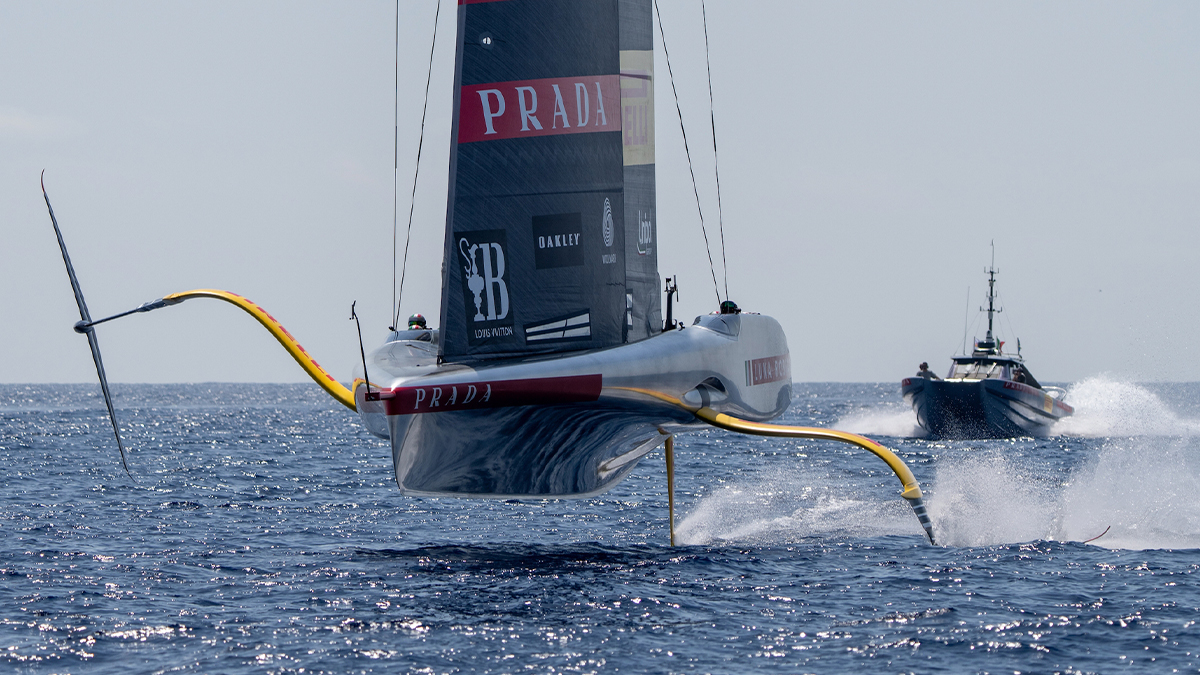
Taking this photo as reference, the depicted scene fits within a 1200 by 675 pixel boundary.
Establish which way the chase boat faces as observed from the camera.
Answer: facing the viewer and to the left of the viewer

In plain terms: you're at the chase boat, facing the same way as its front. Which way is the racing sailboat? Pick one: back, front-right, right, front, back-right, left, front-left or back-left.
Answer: front-left
